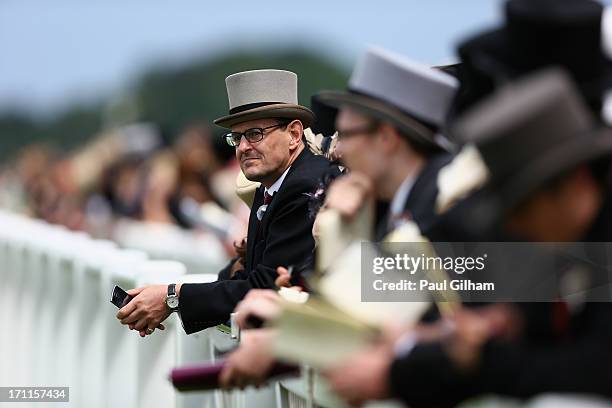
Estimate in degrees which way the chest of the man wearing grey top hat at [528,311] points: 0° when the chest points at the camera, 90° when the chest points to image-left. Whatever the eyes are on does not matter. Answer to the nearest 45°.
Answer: approximately 90°

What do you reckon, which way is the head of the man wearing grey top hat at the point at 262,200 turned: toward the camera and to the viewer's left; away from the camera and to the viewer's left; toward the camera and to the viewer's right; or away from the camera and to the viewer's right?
toward the camera and to the viewer's left

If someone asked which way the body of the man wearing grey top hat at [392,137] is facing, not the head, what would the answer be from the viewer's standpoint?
to the viewer's left

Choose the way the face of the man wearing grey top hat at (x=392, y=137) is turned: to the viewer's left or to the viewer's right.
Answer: to the viewer's left

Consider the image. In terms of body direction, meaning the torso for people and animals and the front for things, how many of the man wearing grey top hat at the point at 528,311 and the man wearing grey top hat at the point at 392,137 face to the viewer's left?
2

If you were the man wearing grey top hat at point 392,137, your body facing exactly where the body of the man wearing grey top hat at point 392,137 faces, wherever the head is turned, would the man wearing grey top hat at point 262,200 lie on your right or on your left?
on your right
